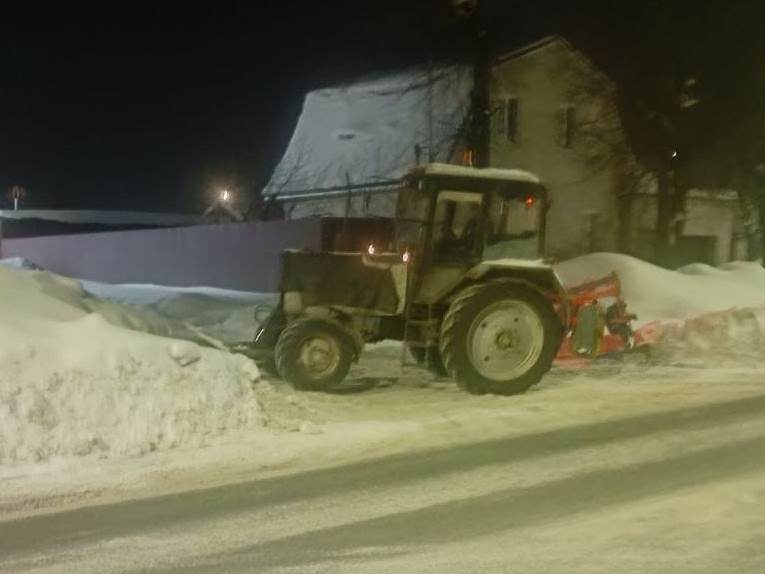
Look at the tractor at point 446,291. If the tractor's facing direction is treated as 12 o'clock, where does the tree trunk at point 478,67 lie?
The tree trunk is roughly at 3 o'clock from the tractor.

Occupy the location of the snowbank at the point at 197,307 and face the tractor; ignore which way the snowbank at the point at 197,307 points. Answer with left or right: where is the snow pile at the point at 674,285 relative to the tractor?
left

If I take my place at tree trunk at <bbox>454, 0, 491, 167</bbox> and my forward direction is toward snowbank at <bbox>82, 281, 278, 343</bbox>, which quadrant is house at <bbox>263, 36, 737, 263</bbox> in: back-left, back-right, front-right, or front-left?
back-right

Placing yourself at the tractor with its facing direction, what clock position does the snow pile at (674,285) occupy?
The snow pile is roughly at 4 o'clock from the tractor.

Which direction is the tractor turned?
to the viewer's left

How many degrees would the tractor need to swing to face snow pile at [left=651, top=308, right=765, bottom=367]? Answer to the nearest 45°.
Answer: approximately 135° to its right

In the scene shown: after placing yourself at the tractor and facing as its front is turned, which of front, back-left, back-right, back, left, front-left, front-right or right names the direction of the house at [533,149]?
right

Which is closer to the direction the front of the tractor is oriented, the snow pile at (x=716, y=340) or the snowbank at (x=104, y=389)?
the snowbank

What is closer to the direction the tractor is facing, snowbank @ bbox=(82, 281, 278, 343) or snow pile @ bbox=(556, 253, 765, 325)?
the snowbank

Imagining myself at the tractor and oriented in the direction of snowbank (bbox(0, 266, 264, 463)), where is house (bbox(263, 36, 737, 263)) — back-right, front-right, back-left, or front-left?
back-right
